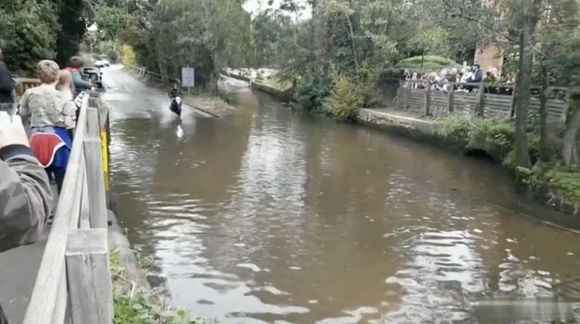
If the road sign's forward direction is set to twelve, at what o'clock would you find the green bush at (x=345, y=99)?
The green bush is roughly at 10 o'clock from the road sign.

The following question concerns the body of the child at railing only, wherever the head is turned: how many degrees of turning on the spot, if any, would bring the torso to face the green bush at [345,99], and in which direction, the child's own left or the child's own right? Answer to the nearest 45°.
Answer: approximately 45° to the child's own right

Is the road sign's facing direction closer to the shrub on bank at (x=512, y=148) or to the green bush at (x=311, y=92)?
the shrub on bank

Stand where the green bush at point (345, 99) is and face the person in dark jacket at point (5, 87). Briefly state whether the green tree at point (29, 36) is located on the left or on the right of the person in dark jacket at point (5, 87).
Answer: right

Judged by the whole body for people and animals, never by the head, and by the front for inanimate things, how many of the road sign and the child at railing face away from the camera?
1

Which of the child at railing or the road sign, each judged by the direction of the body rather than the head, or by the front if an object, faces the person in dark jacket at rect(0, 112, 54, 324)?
the road sign

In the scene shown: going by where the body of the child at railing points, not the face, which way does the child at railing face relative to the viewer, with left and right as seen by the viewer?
facing away from the viewer

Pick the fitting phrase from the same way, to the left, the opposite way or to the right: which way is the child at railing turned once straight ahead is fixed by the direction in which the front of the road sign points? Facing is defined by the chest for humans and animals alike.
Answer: the opposite way

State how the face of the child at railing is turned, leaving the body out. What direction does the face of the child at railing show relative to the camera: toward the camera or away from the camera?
away from the camera

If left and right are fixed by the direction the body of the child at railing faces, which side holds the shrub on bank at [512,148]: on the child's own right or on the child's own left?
on the child's own right
